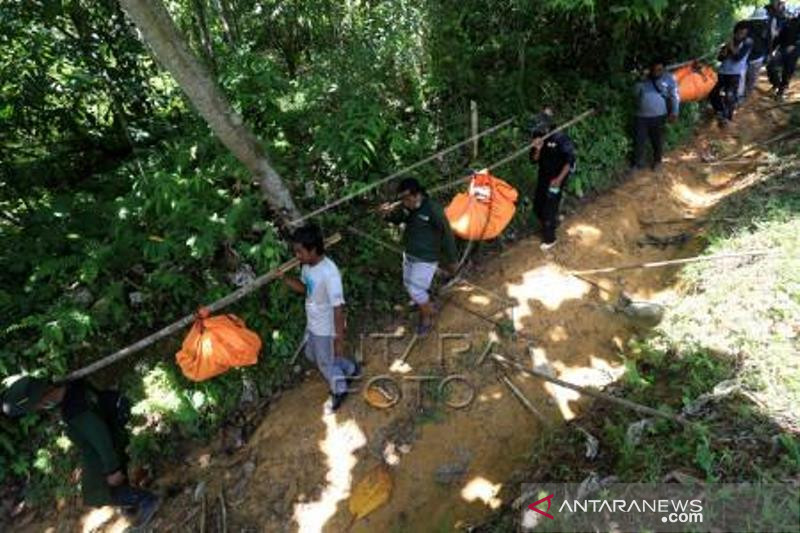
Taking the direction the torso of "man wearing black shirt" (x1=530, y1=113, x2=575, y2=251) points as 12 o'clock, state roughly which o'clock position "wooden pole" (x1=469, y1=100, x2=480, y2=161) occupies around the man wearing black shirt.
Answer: The wooden pole is roughly at 3 o'clock from the man wearing black shirt.

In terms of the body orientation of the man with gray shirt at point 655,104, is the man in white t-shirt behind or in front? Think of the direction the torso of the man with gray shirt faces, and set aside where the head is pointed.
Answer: in front

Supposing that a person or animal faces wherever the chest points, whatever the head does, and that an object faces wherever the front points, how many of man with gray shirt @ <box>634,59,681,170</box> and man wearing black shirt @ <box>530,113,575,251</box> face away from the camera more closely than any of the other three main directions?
0

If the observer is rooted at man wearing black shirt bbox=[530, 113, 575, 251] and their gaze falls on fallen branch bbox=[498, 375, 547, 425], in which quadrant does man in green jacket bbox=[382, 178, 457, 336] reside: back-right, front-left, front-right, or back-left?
front-right

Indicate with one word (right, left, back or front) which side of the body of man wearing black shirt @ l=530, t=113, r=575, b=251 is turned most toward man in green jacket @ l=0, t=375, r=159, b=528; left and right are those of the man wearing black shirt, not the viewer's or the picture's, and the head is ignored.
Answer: front

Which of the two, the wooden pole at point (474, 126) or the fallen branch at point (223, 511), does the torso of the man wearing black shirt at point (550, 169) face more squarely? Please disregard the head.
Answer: the fallen branch

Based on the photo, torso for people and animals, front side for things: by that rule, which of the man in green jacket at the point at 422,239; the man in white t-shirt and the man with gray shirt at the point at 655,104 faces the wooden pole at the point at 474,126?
the man with gray shirt

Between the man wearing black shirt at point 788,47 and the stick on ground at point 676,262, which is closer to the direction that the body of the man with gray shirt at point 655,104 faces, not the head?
the stick on ground

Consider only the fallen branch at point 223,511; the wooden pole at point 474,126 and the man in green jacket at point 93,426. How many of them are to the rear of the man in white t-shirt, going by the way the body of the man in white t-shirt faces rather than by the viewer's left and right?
1

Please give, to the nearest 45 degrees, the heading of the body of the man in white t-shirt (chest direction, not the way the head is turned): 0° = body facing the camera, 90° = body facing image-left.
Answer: approximately 45°

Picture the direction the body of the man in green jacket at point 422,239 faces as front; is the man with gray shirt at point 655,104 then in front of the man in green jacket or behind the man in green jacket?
behind

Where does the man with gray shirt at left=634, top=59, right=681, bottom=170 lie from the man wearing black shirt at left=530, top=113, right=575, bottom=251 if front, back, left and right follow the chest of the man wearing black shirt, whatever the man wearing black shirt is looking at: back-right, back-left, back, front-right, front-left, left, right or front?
back

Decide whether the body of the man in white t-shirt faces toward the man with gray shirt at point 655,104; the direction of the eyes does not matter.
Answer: no

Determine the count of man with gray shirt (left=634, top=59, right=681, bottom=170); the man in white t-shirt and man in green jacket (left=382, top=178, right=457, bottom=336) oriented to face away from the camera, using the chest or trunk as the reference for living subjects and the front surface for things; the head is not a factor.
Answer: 0

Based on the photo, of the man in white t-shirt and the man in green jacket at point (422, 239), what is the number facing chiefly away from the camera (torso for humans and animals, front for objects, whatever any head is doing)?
0

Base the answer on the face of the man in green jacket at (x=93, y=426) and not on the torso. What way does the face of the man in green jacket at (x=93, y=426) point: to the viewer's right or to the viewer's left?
to the viewer's left
